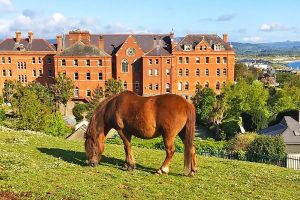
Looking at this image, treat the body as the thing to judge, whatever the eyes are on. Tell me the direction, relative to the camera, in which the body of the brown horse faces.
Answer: to the viewer's left

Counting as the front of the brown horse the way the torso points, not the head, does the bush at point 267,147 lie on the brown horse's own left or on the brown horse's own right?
on the brown horse's own right

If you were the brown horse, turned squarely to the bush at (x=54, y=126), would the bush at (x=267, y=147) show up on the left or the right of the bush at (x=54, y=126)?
right

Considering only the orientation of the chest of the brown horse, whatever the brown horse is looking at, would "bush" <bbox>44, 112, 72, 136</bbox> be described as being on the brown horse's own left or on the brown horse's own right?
on the brown horse's own right

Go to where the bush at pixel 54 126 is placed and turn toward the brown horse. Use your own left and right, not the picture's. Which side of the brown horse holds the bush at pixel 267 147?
left
